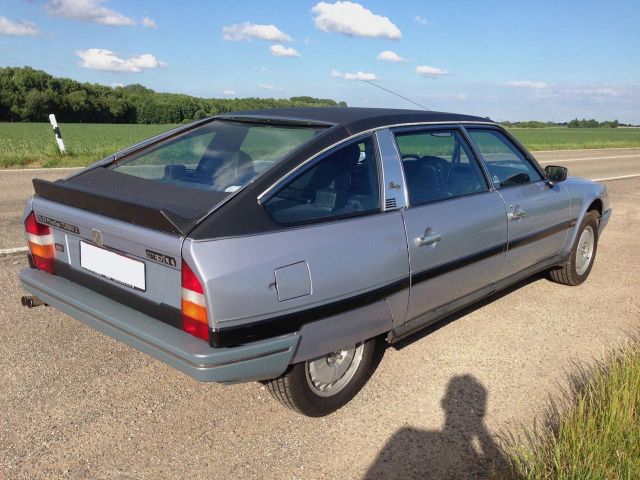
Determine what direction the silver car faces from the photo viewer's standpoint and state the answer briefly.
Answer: facing away from the viewer and to the right of the viewer
